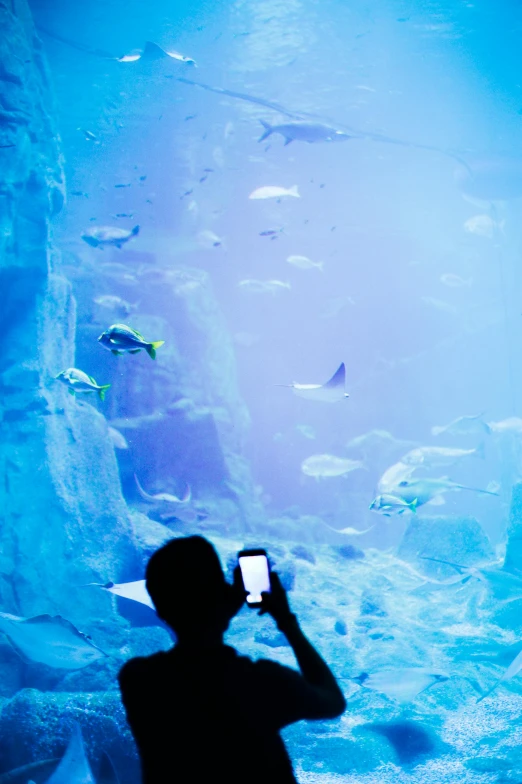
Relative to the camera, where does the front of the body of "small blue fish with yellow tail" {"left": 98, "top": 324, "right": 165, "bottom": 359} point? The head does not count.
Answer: to the viewer's left

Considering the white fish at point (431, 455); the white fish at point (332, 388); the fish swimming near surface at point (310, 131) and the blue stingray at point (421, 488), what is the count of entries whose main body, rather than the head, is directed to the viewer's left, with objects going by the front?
2

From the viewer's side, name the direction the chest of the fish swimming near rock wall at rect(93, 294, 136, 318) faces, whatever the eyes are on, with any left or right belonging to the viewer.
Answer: facing to the left of the viewer

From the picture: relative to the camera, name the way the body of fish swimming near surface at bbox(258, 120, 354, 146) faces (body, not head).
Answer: to the viewer's right

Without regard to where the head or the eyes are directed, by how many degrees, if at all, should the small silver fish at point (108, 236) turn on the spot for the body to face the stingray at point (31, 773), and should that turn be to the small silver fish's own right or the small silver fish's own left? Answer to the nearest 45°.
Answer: approximately 90° to the small silver fish's own left

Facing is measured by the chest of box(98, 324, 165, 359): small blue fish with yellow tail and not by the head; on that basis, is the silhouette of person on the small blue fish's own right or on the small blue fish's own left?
on the small blue fish's own left

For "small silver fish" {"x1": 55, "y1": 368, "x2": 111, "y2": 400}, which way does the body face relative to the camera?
to the viewer's left

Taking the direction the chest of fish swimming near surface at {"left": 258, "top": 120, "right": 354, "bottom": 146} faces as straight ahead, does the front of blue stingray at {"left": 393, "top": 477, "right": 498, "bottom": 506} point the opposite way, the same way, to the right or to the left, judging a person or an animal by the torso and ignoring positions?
the opposite way

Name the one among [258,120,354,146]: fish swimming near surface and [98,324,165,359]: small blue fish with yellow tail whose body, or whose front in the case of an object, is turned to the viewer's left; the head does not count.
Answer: the small blue fish with yellow tail

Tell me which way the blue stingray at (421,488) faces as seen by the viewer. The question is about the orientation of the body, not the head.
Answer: to the viewer's left
